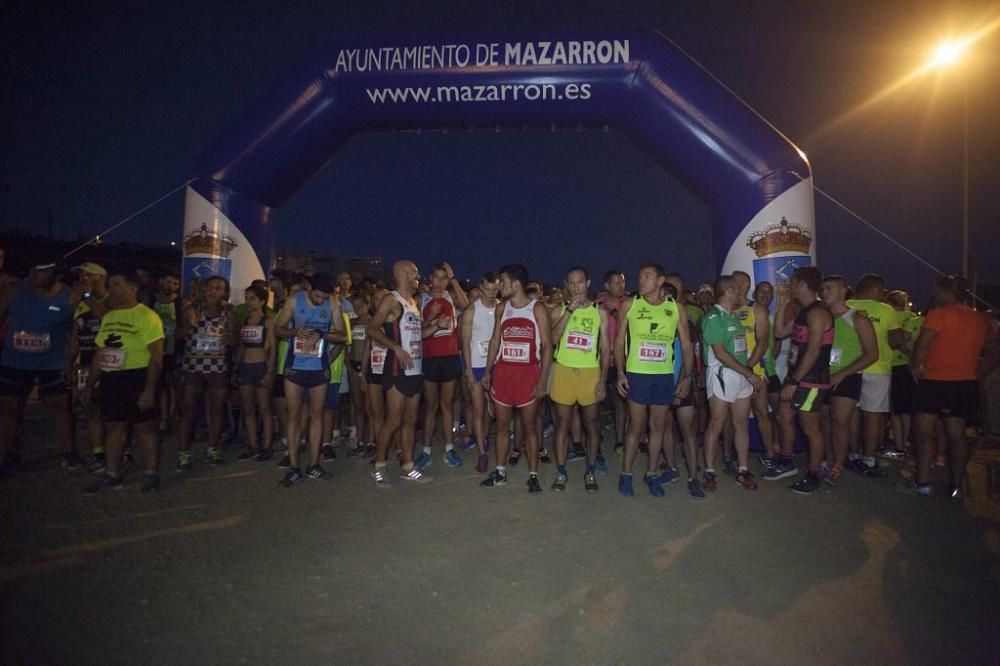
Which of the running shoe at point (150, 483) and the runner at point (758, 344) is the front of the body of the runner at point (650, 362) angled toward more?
the running shoe

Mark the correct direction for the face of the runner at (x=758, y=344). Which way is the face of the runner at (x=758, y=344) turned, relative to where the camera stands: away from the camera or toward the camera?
toward the camera

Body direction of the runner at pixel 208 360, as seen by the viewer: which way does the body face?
toward the camera

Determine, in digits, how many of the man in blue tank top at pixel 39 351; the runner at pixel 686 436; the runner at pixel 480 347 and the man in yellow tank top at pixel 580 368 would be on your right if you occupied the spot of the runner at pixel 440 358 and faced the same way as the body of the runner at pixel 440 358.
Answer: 1

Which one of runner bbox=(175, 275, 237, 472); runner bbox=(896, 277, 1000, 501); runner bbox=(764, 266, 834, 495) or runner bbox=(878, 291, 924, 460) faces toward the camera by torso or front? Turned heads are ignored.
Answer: runner bbox=(175, 275, 237, 472)

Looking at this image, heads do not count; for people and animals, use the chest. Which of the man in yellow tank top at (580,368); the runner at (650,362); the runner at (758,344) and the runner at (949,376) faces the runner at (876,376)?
the runner at (949,376)

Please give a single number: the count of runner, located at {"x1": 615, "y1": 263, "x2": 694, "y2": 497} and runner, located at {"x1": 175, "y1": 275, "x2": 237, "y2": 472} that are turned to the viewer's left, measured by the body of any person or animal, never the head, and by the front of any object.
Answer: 0

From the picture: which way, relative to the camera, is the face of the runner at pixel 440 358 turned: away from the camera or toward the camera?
toward the camera

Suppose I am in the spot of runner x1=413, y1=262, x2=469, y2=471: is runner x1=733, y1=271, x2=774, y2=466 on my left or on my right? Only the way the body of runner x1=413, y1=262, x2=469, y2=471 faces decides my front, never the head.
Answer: on my left

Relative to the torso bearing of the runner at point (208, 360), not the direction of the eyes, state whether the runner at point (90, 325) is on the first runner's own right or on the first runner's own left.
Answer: on the first runner's own right

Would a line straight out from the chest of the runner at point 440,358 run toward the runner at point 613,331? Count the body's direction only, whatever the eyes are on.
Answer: no

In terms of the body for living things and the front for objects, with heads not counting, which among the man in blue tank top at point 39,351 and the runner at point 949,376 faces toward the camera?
the man in blue tank top

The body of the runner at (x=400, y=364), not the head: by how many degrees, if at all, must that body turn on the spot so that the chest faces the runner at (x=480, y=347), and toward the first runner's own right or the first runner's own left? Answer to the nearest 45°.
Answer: approximately 90° to the first runner's own left

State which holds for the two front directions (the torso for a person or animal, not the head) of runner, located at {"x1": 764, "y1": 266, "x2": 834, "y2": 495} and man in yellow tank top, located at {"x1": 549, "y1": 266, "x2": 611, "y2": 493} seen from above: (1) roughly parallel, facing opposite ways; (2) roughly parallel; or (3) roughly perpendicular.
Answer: roughly perpendicular

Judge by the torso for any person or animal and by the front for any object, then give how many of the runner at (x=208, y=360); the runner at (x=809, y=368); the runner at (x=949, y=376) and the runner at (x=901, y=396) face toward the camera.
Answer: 1

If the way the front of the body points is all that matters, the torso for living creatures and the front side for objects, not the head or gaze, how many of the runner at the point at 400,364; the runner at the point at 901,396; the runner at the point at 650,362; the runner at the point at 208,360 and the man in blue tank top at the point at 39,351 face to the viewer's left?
1

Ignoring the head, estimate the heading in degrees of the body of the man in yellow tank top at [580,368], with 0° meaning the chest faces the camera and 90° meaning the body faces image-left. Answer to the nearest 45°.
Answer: approximately 0°

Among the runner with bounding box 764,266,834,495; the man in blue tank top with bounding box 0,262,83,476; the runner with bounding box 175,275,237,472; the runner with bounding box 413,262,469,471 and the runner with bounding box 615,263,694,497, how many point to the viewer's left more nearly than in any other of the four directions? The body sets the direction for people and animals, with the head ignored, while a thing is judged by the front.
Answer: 1

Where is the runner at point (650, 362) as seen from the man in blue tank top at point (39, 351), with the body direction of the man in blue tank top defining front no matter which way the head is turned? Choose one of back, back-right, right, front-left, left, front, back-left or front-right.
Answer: front-left

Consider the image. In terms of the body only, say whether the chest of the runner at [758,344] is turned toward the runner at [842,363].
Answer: no
